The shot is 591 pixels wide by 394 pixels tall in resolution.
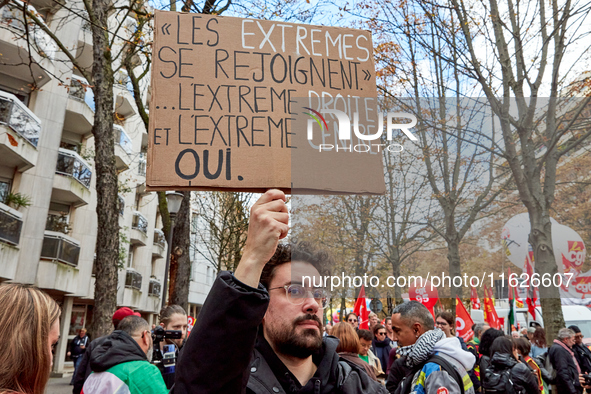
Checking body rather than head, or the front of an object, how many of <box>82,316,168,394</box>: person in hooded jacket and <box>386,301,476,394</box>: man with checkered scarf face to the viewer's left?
1

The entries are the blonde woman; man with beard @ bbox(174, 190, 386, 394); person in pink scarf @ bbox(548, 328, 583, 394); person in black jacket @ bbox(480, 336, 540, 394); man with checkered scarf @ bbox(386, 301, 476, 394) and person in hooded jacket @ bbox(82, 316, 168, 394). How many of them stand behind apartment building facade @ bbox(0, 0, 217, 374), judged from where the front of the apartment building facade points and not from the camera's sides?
0

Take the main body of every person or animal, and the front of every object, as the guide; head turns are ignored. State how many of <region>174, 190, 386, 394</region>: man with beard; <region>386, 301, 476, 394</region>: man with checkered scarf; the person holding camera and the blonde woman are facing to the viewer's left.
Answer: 1

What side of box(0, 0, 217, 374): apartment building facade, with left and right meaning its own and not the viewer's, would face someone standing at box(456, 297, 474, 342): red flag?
front

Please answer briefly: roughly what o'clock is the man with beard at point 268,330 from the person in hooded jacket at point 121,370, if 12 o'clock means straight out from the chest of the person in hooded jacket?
The man with beard is roughly at 4 o'clock from the person in hooded jacket.

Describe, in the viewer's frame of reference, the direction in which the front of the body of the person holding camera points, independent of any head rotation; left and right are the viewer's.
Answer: facing the viewer and to the right of the viewer

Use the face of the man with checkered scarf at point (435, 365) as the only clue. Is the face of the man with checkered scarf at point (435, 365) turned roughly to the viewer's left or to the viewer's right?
to the viewer's left

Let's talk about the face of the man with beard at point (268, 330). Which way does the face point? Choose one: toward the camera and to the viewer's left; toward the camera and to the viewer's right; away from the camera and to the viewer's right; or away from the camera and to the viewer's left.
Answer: toward the camera and to the viewer's right

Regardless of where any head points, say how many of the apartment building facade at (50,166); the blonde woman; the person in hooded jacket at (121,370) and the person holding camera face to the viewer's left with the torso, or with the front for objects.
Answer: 0

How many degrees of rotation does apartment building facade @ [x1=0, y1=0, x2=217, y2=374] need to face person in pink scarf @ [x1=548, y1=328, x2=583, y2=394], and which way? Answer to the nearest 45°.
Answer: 0° — it already faces them

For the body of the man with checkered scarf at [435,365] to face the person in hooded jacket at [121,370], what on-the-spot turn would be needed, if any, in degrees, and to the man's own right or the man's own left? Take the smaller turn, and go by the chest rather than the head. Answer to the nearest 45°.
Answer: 0° — they already face them

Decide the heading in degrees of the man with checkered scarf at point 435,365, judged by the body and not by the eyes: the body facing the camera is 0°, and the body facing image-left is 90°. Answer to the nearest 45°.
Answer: approximately 90°

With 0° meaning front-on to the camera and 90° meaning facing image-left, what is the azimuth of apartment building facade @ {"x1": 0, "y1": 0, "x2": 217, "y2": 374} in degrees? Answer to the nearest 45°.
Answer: approximately 315°

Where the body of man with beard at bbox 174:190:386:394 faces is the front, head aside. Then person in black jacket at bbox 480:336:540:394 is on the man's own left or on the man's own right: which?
on the man's own left
